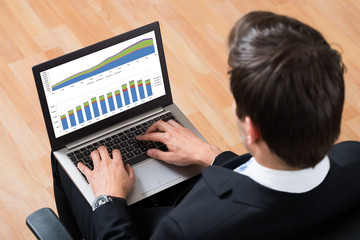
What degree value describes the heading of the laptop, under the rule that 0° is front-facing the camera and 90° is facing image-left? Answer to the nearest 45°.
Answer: approximately 315°

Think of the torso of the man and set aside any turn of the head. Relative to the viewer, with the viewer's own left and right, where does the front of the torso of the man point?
facing away from the viewer and to the left of the viewer

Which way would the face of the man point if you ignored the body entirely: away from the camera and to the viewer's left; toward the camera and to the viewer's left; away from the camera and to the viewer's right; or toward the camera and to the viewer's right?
away from the camera and to the viewer's left
